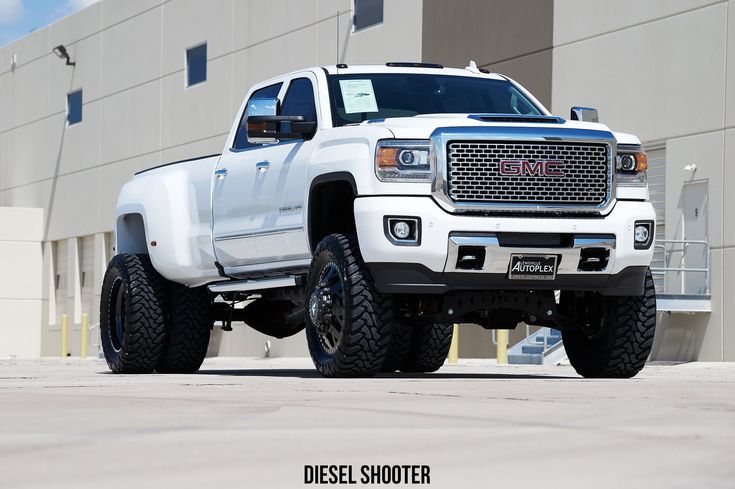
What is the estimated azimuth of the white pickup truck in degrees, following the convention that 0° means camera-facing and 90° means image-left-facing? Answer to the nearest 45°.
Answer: approximately 315°

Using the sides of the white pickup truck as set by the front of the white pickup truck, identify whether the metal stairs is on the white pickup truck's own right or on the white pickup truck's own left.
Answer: on the white pickup truck's own left

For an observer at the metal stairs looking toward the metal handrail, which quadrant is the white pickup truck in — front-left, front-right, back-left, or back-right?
back-right

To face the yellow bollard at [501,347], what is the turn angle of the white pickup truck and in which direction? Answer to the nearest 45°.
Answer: approximately 135° to its left
